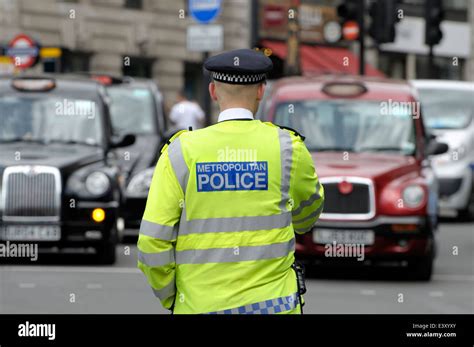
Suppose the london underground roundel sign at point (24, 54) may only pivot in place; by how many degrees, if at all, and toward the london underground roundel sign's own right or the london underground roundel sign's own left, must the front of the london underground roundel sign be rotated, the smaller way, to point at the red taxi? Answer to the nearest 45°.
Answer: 0° — it already faces it

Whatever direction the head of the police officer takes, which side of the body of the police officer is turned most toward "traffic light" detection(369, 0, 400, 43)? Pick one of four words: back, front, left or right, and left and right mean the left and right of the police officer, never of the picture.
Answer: front

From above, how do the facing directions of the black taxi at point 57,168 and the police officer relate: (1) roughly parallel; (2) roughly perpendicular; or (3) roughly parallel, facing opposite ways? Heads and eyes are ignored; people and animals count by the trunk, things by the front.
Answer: roughly parallel, facing opposite ways

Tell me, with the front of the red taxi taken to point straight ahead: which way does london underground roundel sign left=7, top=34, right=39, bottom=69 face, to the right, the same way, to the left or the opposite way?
the same way

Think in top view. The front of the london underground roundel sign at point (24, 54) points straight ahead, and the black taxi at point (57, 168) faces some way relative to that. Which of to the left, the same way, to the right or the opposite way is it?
the same way

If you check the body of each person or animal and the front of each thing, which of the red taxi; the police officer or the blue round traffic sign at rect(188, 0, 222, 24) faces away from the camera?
the police officer

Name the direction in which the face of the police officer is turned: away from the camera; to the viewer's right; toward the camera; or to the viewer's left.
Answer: away from the camera

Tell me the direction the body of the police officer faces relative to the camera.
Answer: away from the camera

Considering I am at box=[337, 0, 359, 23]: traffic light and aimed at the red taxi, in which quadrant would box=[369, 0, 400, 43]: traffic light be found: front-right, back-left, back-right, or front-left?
front-left

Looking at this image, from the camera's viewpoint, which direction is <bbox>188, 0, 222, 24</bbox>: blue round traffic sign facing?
toward the camera

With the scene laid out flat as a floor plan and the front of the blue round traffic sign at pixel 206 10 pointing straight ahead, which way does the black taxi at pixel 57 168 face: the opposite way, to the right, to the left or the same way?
the same way

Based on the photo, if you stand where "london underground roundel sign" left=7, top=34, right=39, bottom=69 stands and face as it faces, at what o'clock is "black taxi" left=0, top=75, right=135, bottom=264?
The black taxi is roughly at 12 o'clock from the london underground roundel sign.

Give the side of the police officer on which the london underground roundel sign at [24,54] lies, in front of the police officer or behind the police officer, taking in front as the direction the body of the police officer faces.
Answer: in front

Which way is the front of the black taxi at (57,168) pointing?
toward the camera

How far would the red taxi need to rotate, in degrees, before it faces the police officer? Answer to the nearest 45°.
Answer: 0° — it already faces them

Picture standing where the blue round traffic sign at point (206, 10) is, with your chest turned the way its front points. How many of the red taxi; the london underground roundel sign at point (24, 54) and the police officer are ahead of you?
2

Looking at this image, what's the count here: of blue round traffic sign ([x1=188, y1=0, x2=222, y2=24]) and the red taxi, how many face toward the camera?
2

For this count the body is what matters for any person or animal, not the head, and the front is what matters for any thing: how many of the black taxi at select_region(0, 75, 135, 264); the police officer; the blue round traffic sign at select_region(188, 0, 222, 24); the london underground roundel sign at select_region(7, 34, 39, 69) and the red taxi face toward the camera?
4
